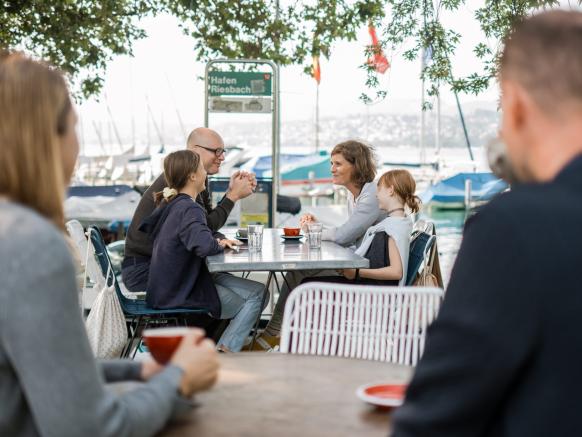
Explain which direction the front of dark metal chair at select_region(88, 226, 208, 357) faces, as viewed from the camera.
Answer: facing to the right of the viewer

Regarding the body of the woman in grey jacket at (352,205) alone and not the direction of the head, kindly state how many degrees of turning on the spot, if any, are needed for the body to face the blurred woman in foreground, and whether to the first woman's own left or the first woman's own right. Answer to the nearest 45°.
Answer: approximately 90° to the first woman's own left

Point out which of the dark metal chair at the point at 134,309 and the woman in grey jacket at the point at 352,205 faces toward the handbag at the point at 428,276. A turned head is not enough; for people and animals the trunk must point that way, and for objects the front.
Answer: the dark metal chair

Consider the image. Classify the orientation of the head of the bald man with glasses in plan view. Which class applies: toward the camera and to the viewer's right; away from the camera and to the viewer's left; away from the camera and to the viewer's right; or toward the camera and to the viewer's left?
toward the camera and to the viewer's right

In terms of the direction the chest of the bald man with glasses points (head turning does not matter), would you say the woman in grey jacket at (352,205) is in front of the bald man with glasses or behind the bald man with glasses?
in front

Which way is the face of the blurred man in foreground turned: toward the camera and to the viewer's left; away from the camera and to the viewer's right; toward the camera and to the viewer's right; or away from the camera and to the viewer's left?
away from the camera and to the viewer's left

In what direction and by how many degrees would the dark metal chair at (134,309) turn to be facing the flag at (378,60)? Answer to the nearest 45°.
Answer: approximately 45° to its left

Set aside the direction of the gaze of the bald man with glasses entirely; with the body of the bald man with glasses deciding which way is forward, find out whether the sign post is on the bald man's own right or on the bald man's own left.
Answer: on the bald man's own left

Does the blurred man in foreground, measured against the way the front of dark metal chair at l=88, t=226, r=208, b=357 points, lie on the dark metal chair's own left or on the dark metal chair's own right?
on the dark metal chair's own right

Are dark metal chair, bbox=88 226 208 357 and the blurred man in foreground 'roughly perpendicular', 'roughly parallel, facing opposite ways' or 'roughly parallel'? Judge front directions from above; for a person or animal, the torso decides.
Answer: roughly perpendicular

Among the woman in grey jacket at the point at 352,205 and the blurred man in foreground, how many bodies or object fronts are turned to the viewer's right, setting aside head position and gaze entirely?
0

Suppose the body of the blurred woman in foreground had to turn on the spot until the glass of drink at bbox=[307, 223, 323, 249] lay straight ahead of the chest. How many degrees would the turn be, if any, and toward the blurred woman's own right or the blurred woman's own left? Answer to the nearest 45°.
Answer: approximately 45° to the blurred woman's own left

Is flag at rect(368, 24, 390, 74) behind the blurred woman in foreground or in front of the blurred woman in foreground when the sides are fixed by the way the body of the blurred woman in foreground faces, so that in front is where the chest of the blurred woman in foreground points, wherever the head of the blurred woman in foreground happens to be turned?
in front

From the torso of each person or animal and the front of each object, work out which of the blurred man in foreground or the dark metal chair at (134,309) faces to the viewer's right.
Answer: the dark metal chair

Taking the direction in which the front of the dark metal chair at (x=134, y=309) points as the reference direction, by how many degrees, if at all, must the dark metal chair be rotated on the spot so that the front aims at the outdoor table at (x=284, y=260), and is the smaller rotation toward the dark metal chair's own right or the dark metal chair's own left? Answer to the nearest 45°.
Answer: approximately 45° to the dark metal chair's own right

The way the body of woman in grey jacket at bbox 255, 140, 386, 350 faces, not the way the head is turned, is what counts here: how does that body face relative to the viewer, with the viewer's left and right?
facing to the left of the viewer

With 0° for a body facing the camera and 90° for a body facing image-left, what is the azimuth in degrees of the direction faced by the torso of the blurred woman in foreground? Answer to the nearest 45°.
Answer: approximately 225°

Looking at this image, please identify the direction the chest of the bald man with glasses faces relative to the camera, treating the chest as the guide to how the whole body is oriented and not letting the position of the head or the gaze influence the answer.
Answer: to the viewer's right

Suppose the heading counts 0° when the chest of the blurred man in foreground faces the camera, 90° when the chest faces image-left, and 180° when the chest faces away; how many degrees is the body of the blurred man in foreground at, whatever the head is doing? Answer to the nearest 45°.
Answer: approximately 135°

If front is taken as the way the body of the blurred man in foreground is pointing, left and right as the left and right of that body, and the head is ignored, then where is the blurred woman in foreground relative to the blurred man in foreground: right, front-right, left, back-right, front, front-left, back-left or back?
front-left
